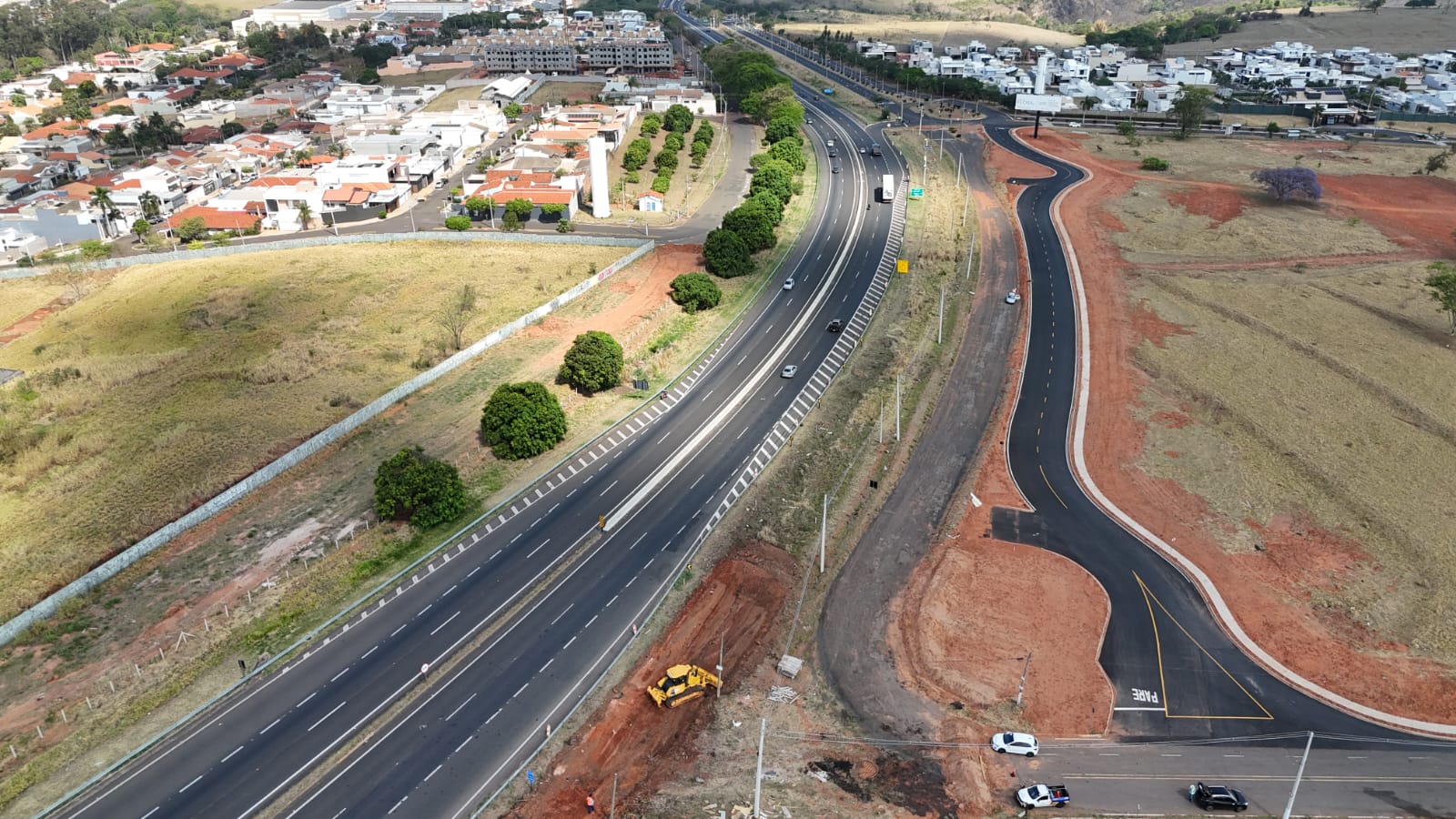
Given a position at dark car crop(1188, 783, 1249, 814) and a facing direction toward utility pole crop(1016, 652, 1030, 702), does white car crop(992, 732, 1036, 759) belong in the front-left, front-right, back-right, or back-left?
front-left

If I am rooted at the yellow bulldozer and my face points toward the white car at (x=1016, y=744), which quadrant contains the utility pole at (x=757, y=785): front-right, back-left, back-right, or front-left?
front-right

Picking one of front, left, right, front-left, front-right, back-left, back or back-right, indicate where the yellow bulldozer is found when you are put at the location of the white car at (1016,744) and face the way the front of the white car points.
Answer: front

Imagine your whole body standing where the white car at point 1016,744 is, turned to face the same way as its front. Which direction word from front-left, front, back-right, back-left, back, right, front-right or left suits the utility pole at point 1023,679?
right

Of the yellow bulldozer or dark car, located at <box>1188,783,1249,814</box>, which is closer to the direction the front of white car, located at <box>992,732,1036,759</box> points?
the yellow bulldozer

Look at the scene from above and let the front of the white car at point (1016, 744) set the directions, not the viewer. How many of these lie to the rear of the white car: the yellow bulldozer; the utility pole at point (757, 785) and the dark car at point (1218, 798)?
1

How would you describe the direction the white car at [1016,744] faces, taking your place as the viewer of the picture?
facing to the left of the viewer

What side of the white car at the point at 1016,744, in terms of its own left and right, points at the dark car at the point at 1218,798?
back

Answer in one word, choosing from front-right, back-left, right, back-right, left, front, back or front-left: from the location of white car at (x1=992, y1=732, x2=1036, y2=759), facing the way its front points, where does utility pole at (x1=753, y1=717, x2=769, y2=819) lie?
front-left
